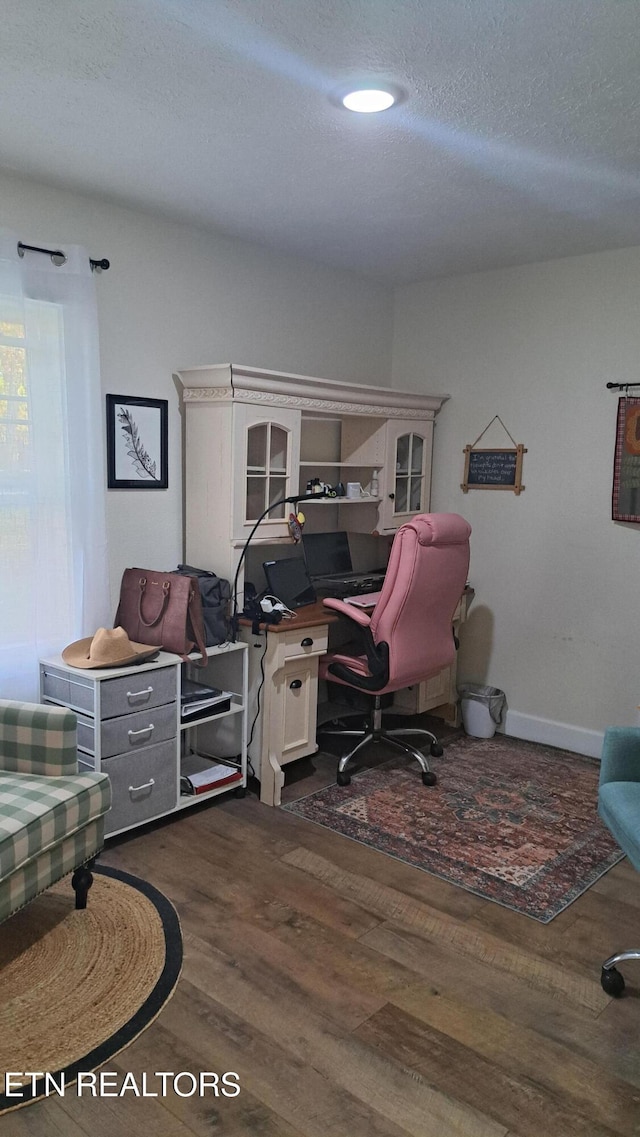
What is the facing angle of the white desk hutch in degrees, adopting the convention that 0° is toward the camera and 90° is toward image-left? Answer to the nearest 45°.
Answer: approximately 315°

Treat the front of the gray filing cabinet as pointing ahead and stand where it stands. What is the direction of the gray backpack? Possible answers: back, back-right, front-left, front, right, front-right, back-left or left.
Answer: left

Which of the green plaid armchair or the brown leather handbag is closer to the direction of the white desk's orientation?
the green plaid armchair

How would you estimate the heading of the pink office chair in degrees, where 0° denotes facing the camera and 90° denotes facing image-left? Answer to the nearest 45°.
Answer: approximately 135°

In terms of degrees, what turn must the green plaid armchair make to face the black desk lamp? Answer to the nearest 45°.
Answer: approximately 90° to its left

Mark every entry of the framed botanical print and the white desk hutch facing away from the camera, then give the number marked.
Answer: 0

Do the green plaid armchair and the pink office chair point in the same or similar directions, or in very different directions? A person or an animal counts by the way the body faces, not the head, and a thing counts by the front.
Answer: very different directions

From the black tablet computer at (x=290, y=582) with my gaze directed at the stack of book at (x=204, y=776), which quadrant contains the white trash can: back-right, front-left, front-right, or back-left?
back-left

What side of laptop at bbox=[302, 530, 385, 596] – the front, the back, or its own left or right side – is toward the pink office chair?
front

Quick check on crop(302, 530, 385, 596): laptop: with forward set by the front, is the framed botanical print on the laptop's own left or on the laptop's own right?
on the laptop's own right
